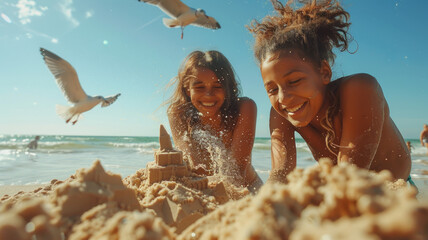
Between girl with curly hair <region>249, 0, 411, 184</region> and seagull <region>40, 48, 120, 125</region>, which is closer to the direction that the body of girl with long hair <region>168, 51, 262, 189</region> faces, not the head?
the girl with curly hair

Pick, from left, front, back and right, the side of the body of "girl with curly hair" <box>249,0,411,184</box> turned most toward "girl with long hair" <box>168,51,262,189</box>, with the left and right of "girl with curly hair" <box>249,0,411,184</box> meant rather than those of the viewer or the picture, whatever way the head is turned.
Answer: right

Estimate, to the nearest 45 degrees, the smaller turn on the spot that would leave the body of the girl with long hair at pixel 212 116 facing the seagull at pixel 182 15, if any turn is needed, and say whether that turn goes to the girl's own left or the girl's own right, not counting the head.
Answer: approximately 180°

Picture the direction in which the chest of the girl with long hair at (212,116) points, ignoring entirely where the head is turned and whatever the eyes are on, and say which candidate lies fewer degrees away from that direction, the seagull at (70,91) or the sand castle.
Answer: the sand castle

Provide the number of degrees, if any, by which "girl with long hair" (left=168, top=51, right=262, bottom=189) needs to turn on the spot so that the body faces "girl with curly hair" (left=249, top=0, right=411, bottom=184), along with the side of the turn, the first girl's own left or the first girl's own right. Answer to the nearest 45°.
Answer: approximately 45° to the first girl's own left

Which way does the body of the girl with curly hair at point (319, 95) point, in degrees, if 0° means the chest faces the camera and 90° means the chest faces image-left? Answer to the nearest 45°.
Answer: approximately 45°

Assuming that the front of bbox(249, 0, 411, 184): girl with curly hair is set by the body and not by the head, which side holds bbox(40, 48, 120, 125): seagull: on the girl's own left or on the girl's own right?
on the girl's own right

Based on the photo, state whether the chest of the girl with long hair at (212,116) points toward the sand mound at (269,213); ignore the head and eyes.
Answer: yes
